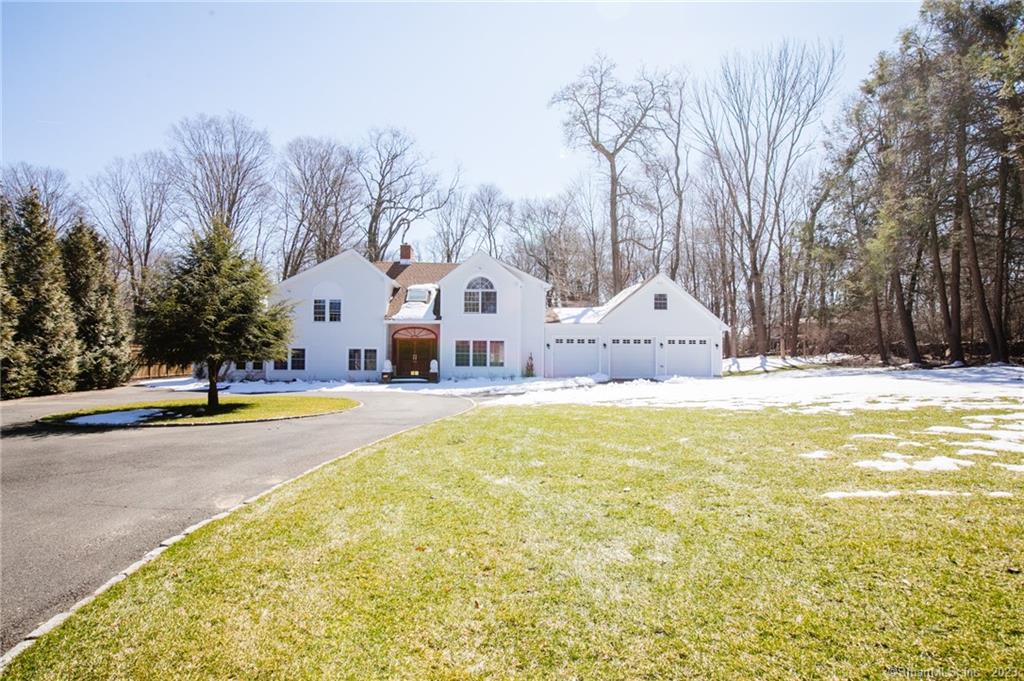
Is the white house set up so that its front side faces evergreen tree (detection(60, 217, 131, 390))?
no

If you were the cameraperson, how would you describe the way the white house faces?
facing the viewer

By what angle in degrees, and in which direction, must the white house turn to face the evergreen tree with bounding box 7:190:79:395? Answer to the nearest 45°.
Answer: approximately 90° to its right

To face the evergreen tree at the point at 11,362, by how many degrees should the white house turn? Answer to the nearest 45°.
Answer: approximately 90° to its right

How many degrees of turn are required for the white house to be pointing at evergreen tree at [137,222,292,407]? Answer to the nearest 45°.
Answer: approximately 45° to its right
